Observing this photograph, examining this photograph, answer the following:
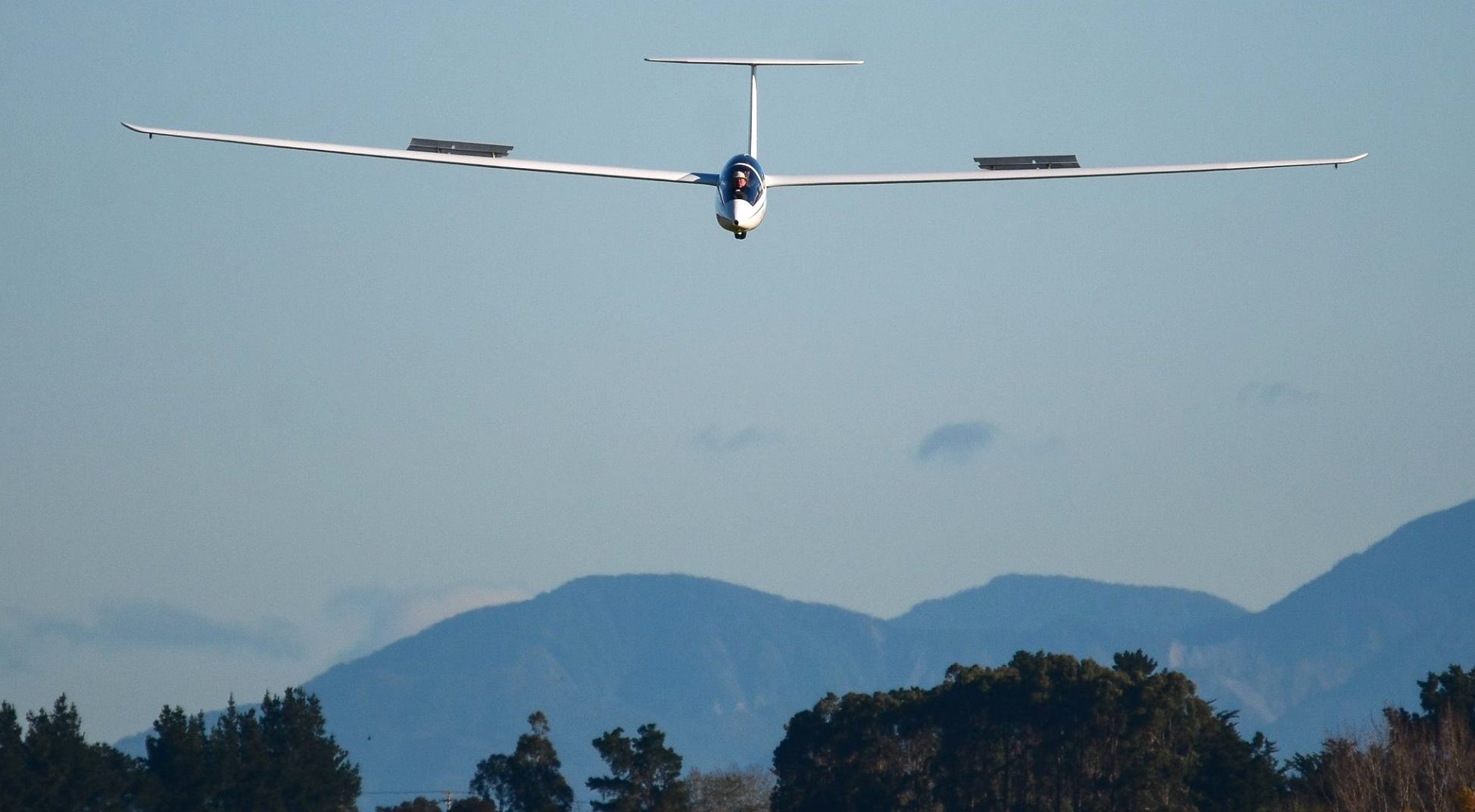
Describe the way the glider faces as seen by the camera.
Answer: facing the viewer
